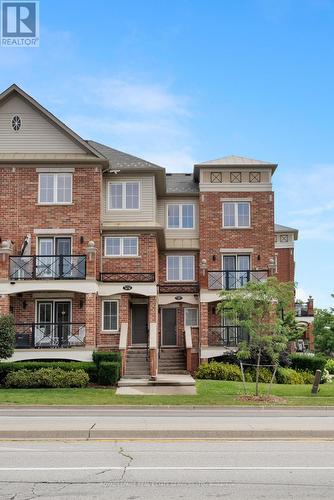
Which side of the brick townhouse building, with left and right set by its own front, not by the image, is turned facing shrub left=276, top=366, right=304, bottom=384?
left

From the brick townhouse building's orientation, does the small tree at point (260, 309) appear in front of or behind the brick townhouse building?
in front

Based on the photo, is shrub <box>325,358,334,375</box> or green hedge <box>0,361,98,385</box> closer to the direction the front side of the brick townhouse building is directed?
the green hedge

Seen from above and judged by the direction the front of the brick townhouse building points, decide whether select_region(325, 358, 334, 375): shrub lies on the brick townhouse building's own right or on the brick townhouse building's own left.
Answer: on the brick townhouse building's own left

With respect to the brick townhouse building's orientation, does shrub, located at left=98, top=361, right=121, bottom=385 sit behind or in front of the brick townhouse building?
in front

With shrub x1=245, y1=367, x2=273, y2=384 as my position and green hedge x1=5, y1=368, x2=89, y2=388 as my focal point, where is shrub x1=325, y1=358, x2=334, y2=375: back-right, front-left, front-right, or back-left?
back-right

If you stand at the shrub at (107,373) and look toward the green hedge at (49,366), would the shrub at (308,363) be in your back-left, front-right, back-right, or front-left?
back-right

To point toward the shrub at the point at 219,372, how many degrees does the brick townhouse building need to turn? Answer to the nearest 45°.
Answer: approximately 90° to its left

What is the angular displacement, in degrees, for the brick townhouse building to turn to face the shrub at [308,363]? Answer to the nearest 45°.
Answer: approximately 90° to its left

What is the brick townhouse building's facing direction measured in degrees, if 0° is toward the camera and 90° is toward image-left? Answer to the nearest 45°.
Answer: approximately 0°
